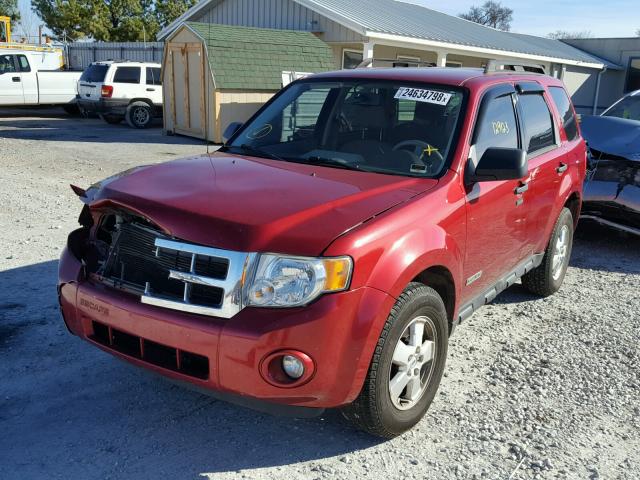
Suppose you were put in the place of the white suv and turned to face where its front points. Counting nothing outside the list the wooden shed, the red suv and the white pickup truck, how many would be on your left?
1

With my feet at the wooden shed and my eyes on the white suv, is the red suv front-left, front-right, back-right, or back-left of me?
back-left

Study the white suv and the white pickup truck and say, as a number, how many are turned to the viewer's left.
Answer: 1

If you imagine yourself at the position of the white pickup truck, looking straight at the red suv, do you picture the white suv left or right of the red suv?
left

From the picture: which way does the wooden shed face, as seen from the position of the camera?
facing the viewer and to the left of the viewer

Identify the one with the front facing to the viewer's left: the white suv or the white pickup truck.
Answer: the white pickup truck

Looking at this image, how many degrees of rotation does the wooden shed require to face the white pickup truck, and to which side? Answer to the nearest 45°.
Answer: approximately 90° to its right

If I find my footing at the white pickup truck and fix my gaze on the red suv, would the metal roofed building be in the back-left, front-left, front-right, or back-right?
front-left

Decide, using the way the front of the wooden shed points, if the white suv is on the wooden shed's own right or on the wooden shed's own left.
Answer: on the wooden shed's own right

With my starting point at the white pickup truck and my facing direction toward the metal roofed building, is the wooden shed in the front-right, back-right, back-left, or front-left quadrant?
front-right

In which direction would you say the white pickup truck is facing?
to the viewer's left

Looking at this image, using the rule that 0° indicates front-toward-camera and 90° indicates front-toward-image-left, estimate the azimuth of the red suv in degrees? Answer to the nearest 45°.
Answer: approximately 45°

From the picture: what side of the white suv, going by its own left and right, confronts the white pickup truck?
left

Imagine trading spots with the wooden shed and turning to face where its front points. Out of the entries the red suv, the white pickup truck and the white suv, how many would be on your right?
2

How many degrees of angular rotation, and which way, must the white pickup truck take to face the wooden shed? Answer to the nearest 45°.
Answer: approximately 135° to its left
